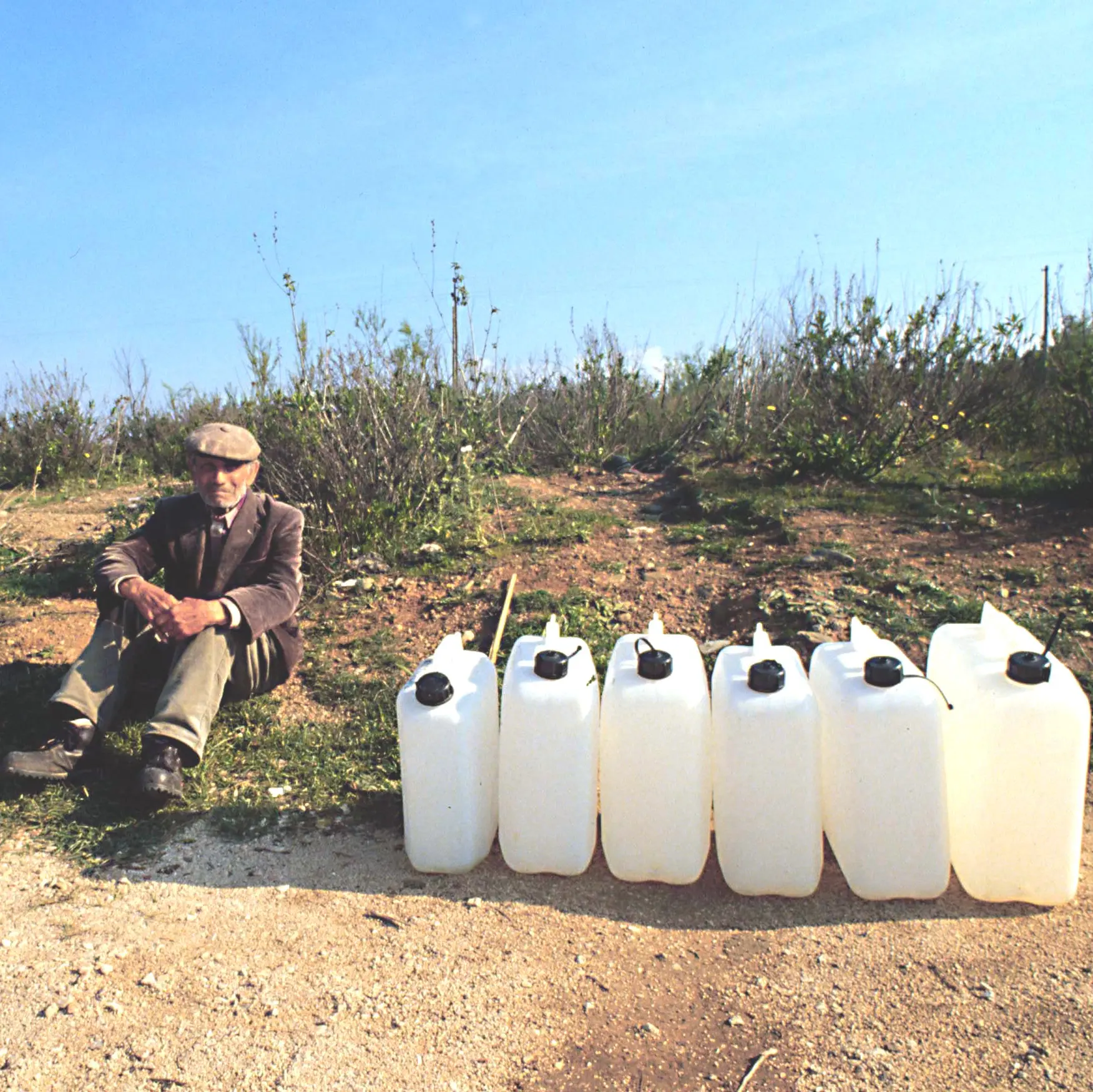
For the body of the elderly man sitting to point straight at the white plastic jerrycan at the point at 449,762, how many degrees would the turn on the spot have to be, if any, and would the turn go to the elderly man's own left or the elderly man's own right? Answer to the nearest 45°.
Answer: approximately 90° to the elderly man's own left

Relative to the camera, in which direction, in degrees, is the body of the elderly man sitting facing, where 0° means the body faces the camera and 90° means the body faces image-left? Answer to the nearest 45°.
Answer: approximately 45°

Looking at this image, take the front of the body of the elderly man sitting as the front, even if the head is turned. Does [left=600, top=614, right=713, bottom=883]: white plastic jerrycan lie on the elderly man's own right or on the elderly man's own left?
on the elderly man's own left

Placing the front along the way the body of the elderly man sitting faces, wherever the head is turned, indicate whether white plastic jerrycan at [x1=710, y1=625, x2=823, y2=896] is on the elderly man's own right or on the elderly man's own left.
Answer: on the elderly man's own left

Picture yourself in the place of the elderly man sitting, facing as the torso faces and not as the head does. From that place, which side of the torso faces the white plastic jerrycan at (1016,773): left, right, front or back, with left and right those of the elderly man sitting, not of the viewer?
left

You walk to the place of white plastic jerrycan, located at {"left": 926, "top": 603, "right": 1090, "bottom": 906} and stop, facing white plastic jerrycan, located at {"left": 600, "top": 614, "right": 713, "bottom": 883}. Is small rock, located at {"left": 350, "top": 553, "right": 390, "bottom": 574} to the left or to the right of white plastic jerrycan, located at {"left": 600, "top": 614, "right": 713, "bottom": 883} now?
right

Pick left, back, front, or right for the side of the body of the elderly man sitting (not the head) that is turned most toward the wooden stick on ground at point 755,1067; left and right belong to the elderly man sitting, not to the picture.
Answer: left
